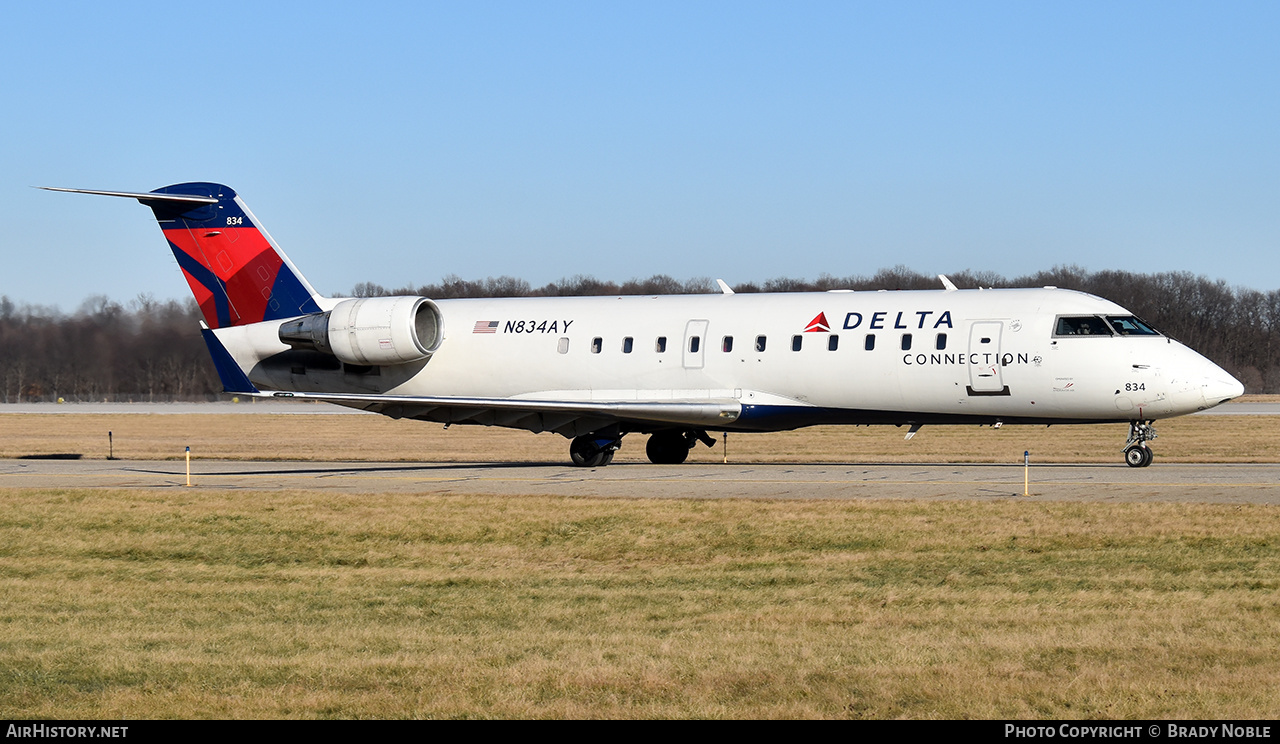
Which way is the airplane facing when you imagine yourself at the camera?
facing the viewer and to the right of the viewer
